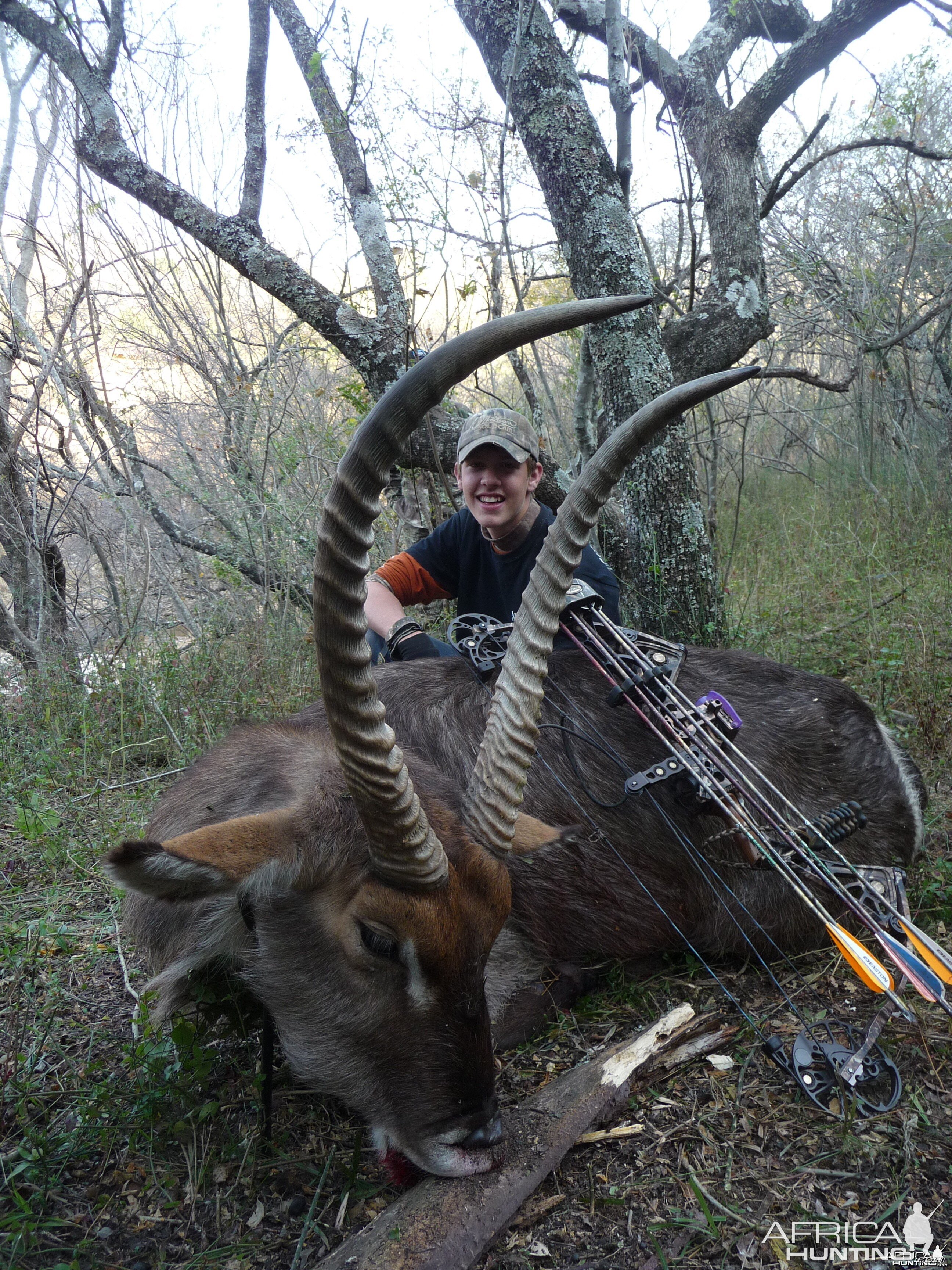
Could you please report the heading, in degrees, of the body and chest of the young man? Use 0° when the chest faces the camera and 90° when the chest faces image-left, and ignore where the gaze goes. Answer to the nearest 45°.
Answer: approximately 0°

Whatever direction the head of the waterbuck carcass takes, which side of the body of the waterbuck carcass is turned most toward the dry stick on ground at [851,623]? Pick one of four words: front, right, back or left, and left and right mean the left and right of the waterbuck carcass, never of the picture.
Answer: back

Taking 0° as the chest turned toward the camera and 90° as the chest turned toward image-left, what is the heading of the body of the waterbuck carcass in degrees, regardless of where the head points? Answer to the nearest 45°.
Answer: approximately 45°

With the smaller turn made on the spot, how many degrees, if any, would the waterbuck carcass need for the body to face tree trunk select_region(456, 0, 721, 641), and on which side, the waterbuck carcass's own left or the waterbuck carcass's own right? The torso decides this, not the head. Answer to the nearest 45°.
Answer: approximately 180°

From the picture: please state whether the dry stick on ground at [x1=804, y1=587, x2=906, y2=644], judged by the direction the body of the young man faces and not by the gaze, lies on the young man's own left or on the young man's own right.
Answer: on the young man's own left
